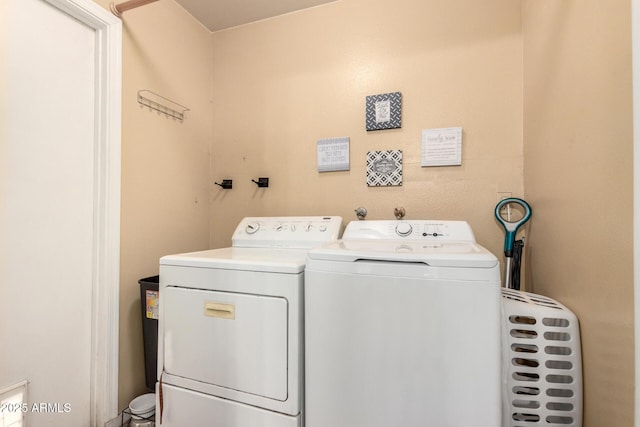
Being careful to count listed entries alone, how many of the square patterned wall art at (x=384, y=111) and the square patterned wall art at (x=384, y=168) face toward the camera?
2

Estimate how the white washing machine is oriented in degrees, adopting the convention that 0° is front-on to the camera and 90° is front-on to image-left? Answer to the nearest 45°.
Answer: approximately 0°

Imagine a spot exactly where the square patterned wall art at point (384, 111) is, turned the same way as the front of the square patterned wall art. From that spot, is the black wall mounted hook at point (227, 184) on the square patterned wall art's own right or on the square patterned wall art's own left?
on the square patterned wall art's own right

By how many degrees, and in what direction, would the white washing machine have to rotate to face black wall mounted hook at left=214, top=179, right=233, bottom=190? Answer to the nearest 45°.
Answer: approximately 135° to its right

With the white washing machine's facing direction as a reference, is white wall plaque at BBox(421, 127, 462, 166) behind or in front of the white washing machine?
behind

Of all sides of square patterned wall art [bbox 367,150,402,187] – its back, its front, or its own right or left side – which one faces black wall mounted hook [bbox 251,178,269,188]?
right

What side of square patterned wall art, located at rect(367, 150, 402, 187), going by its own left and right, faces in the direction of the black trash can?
right

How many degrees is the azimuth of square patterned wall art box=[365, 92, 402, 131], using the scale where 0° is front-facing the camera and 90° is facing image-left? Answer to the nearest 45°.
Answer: approximately 0°
